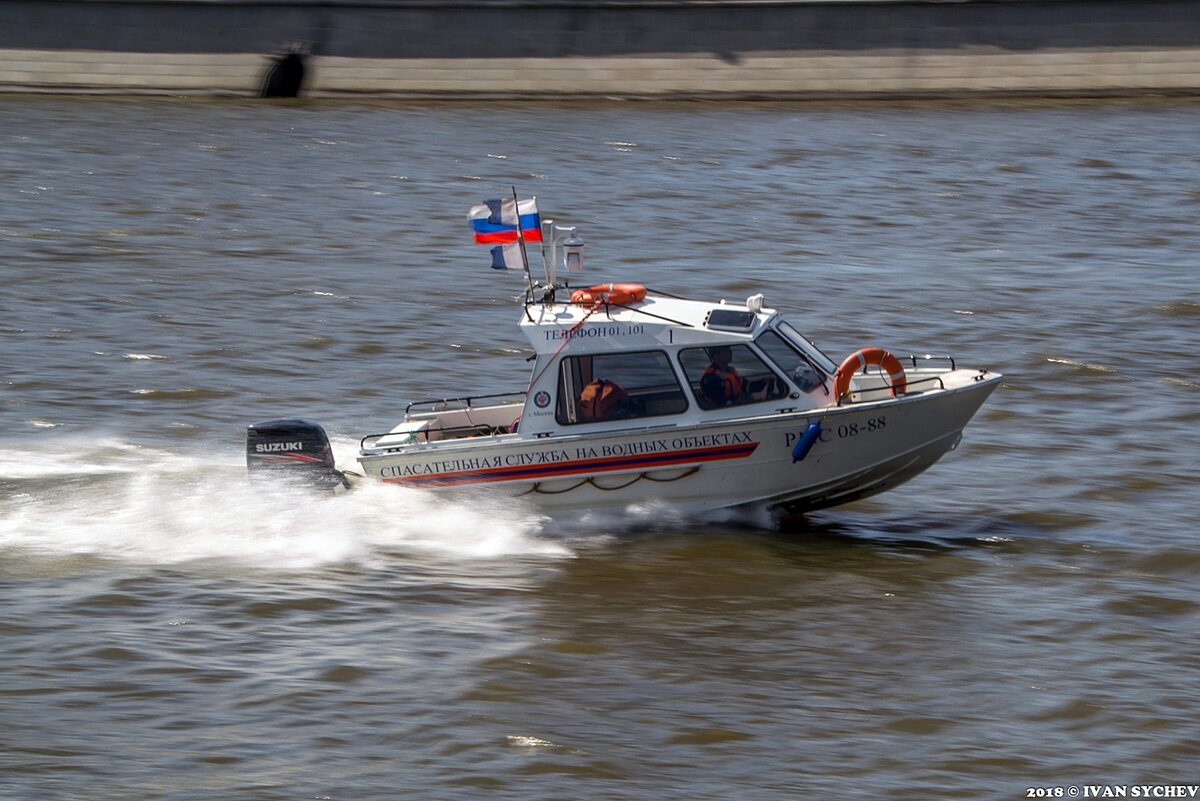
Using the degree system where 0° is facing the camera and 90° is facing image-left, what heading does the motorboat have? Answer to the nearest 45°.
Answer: approximately 270°
